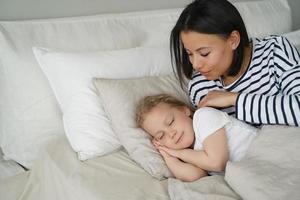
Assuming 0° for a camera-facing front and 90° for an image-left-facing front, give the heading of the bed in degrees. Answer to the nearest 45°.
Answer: approximately 315°
